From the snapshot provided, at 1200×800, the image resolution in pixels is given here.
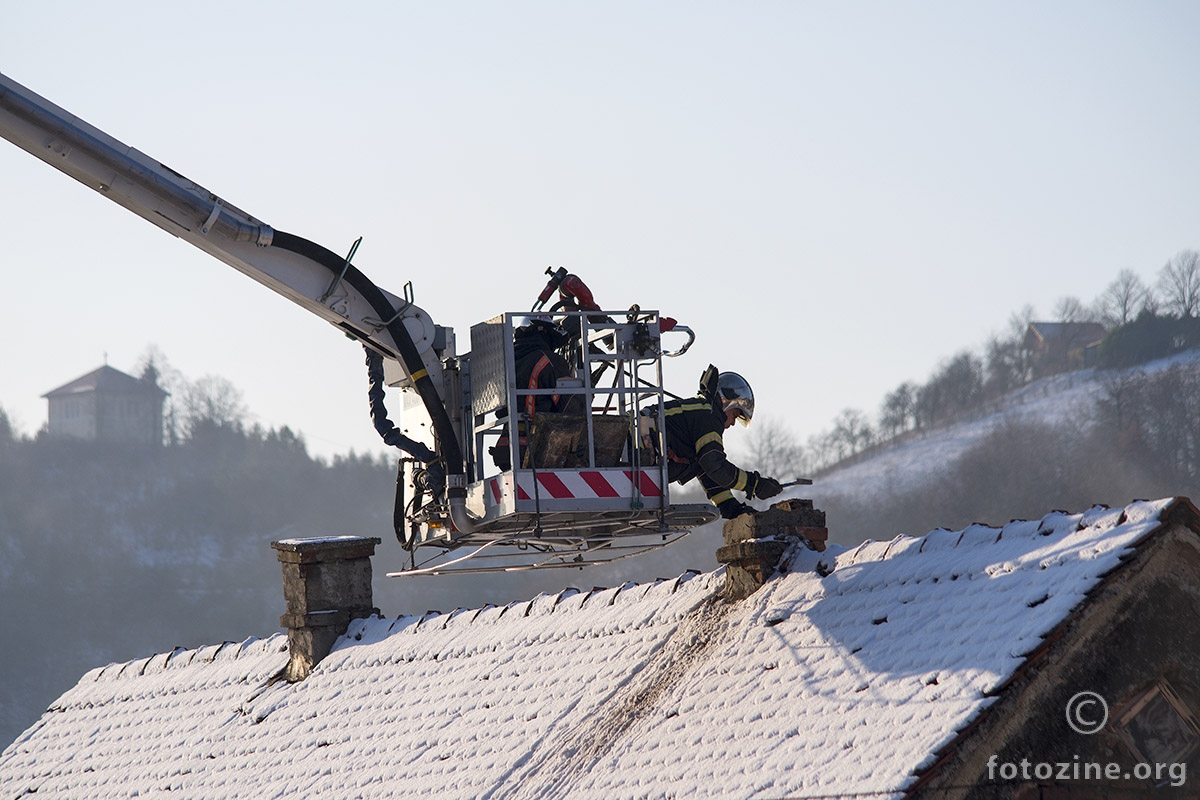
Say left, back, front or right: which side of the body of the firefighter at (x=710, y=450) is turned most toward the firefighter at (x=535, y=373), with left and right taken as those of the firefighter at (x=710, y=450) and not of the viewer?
back

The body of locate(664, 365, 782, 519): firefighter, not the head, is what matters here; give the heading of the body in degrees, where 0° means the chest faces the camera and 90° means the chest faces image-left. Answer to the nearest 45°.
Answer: approximately 270°
